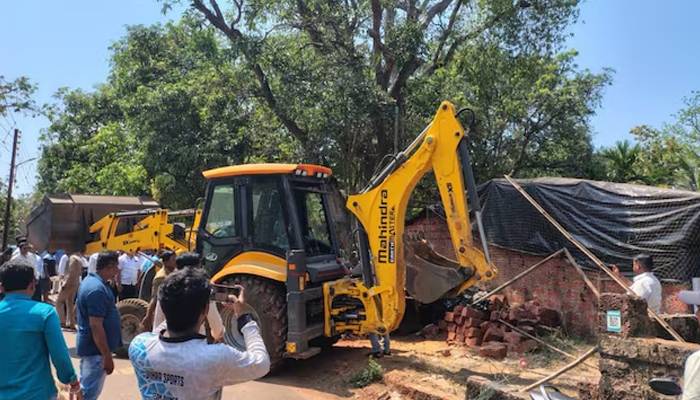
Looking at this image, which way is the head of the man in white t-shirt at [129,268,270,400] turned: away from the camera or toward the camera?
away from the camera

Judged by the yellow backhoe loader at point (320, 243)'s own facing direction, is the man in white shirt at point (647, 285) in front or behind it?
behind

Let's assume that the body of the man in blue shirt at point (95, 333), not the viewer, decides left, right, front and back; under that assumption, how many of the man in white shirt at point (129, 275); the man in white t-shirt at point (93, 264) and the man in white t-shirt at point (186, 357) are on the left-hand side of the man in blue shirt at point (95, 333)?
2
